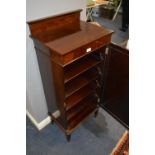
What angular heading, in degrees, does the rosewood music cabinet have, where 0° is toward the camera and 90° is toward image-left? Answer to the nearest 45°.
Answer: approximately 315°
